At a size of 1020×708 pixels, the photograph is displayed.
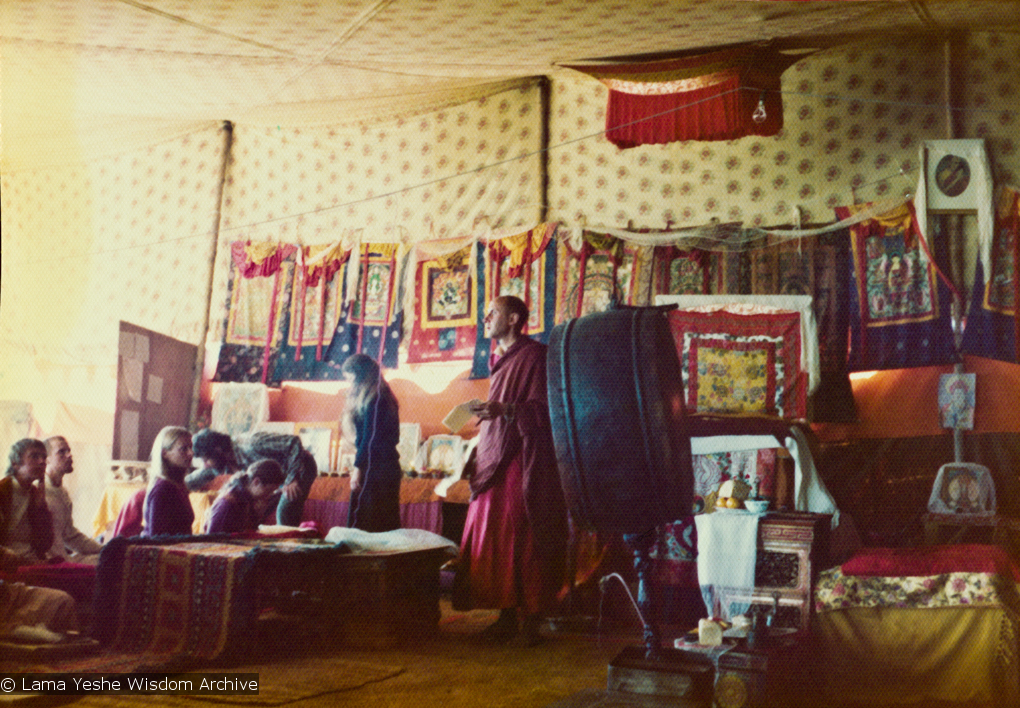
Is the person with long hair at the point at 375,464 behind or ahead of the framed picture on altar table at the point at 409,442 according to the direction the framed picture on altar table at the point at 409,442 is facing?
ahead

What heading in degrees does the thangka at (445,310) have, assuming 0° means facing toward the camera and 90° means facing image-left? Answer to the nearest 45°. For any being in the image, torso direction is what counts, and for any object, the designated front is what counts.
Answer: approximately 0°

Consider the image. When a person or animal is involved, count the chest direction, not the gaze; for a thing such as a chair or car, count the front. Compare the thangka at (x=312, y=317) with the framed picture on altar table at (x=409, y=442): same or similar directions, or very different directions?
same or similar directions

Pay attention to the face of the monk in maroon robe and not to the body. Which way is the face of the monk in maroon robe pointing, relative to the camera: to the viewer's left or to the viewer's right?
to the viewer's left

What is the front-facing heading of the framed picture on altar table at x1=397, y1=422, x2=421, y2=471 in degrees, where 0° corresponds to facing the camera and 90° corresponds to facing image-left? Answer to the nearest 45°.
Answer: approximately 0°

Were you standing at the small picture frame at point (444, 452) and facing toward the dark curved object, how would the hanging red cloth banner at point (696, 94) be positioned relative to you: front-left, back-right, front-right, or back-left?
front-left

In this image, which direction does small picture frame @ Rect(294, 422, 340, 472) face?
toward the camera

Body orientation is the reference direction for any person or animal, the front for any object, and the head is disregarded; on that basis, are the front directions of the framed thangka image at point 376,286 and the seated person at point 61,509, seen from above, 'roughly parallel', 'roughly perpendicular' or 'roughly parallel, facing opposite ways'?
roughly perpendicular

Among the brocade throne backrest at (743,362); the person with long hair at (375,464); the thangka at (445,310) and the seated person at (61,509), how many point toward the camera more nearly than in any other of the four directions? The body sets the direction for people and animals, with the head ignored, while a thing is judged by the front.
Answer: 2

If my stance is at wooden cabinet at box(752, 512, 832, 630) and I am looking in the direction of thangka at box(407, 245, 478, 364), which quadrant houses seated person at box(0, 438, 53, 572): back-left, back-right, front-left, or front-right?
front-left
